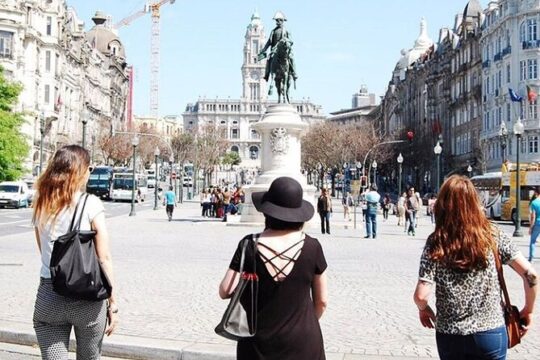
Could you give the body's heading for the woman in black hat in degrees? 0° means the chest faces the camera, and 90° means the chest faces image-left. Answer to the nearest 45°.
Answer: approximately 180°

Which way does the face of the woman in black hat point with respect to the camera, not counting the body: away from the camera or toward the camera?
away from the camera

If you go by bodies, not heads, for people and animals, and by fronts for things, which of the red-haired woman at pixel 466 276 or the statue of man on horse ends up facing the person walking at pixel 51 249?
the statue of man on horse

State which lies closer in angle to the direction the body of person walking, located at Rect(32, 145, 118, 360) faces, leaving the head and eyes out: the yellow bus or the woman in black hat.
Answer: the yellow bus

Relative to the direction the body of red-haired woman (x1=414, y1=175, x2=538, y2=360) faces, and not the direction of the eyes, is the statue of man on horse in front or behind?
in front

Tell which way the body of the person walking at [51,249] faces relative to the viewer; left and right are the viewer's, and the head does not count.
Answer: facing away from the viewer

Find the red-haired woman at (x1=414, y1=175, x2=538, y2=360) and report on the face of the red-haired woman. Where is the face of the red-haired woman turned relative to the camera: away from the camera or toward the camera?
away from the camera

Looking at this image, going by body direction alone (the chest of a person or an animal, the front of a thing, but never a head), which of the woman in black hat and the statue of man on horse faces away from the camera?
the woman in black hat

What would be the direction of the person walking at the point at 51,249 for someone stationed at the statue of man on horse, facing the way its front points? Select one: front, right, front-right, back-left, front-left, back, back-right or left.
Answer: front

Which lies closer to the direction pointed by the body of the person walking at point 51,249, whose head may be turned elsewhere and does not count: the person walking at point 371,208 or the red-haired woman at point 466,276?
the person walking

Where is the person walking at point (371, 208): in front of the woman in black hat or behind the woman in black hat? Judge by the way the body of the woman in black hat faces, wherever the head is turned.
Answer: in front

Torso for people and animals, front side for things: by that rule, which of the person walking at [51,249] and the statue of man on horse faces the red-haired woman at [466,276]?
the statue of man on horse

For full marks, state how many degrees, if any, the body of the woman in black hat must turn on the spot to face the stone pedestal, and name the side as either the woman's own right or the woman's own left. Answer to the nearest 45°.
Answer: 0° — they already face it

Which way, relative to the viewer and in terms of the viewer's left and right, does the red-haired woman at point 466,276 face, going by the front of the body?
facing away from the viewer

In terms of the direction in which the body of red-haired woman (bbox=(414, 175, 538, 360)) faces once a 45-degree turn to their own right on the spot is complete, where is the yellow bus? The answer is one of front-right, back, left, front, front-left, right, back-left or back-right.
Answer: front-left

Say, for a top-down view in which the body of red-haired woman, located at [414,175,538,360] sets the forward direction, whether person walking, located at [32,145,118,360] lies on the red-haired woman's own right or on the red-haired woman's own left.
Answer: on the red-haired woman's own left

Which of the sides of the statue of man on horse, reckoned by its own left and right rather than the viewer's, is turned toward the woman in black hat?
front

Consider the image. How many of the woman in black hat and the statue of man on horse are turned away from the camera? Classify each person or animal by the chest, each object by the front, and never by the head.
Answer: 1

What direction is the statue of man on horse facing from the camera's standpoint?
toward the camera
